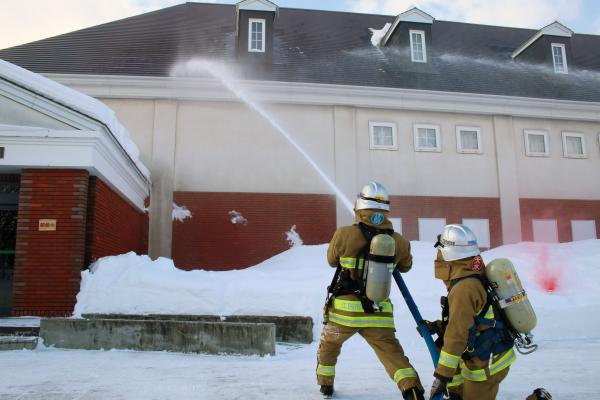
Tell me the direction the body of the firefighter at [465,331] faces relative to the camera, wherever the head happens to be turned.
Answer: to the viewer's left

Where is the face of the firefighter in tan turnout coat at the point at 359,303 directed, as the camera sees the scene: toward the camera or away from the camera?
away from the camera

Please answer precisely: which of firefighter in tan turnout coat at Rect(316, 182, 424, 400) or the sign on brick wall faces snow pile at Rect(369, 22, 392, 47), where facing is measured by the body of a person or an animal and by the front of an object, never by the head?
the firefighter in tan turnout coat

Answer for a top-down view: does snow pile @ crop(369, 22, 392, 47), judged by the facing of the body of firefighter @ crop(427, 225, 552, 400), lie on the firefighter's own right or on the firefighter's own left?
on the firefighter's own right

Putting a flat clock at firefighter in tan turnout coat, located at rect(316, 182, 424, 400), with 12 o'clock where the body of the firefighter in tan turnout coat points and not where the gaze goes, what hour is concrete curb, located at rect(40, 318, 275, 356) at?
The concrete curb is roughly at 10 o'clock from the firefighter in tan turnout coat.

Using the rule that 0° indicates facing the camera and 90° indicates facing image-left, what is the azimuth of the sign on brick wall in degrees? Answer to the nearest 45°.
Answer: approximately 0°

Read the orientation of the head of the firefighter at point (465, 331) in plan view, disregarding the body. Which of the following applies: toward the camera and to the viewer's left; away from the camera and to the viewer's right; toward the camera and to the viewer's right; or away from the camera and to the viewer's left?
away from the camera and to the viewer's left

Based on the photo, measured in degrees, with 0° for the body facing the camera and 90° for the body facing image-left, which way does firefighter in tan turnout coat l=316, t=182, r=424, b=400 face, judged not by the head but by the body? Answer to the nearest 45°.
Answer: approximately 180°

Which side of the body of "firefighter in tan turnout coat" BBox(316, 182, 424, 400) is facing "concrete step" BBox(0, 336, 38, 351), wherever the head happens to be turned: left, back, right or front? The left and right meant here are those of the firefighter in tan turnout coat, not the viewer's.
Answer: left

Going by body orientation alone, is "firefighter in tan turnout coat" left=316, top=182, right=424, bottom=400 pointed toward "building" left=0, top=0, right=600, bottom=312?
yes
